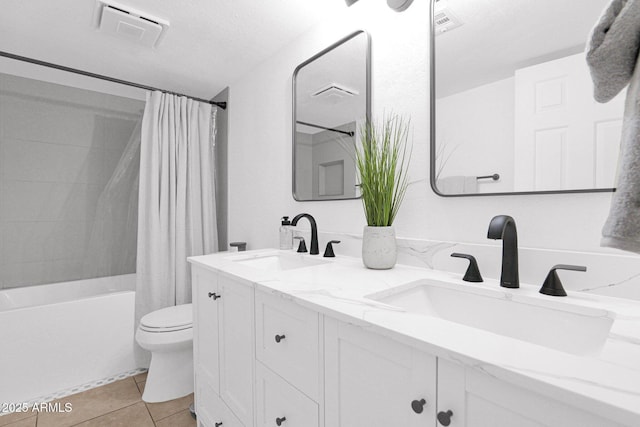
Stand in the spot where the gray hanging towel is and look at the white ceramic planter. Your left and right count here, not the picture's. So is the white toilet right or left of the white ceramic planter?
left

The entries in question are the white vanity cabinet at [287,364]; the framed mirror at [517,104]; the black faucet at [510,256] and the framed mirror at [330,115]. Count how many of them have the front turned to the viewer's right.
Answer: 0

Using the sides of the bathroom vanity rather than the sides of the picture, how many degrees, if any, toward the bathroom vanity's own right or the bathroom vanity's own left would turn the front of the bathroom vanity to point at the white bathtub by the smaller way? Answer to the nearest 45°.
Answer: approximately 45° to the bathroom vanity's own right

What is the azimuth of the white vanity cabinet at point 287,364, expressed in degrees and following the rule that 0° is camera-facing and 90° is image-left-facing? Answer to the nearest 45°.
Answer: approximately 45°

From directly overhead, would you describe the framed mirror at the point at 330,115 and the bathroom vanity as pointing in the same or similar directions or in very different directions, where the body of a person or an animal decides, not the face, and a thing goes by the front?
same or similar directions

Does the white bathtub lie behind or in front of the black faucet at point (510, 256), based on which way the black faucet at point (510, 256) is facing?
in front

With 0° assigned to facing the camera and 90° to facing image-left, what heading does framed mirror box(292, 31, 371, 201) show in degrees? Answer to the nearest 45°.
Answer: approximately 45°

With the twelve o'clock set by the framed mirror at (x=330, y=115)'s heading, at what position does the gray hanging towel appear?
The gray hanging towel is roughly at 10 o'clock from the framed mirror.

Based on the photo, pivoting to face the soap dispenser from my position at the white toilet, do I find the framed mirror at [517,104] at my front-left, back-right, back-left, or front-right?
front-right

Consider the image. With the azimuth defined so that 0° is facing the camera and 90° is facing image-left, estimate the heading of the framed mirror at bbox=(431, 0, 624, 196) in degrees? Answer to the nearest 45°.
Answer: approximately 45°
